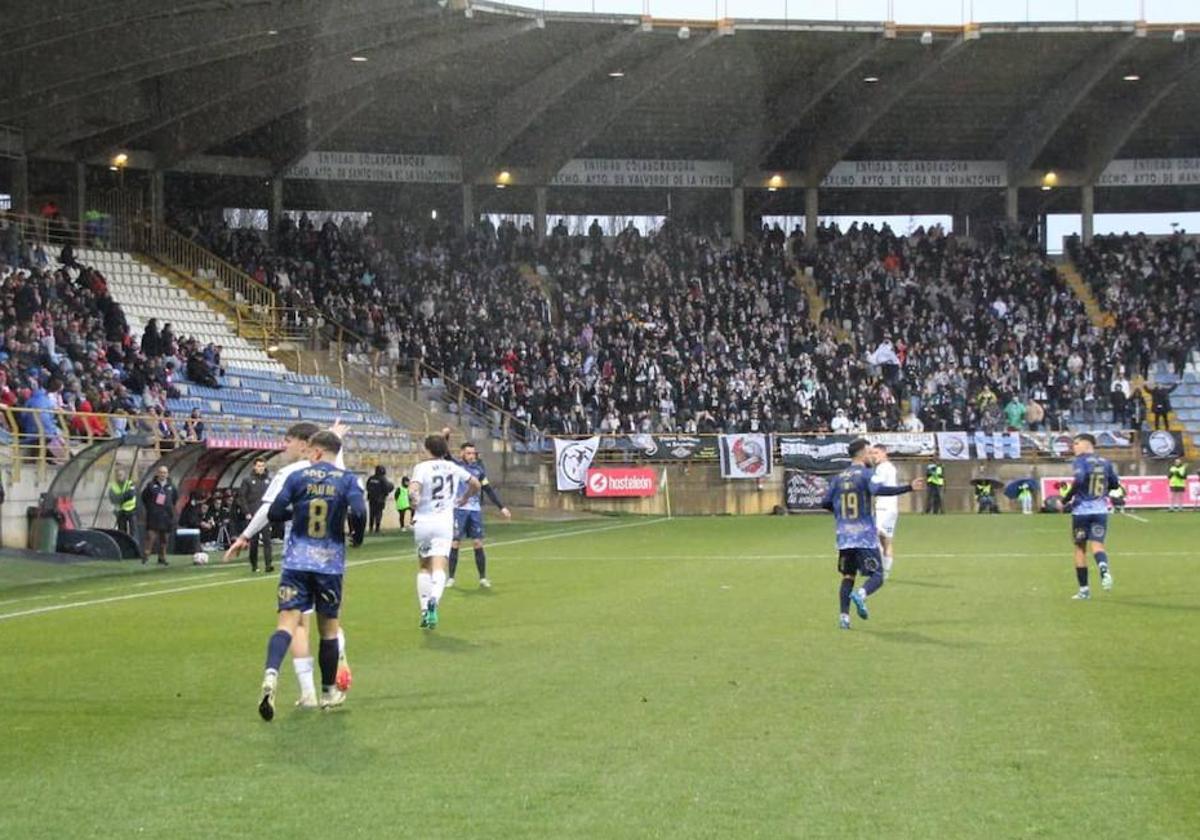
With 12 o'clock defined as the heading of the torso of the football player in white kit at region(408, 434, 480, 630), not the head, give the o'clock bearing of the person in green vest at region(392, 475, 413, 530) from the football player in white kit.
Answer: The person in green vest is roughly at 12 o'clock from the football player in white kit.

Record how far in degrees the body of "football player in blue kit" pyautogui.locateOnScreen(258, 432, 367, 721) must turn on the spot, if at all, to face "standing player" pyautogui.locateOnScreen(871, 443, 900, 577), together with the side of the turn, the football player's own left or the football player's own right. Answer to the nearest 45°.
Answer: approximately 45° to the football player's own right

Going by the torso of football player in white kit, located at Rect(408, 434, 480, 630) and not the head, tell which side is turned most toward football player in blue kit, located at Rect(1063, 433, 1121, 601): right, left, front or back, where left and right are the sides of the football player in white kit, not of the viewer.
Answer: right

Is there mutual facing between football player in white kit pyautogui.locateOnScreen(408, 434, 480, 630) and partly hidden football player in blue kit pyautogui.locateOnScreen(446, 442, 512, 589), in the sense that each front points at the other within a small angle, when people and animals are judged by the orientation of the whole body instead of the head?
yes

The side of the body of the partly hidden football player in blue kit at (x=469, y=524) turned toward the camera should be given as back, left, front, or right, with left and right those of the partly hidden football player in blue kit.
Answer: front

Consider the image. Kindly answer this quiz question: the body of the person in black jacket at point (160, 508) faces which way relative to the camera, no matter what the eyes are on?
toward the camera

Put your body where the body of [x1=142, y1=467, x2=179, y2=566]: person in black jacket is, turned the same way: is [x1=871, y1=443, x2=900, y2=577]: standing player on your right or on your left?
on your left

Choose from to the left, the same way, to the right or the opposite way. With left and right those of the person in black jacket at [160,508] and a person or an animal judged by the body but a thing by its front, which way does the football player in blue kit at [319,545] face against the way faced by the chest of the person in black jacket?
the opposite way

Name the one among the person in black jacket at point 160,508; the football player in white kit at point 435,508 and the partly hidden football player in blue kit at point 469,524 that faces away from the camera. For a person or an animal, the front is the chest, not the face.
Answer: the football player in white kit

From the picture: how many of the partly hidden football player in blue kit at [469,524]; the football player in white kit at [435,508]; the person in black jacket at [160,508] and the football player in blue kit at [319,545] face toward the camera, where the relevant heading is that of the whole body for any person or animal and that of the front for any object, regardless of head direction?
2

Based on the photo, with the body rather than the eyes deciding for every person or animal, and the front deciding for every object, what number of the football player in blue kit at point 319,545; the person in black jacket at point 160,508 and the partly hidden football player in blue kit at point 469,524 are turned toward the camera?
2

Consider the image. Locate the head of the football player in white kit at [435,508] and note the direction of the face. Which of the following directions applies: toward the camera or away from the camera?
away from the camera

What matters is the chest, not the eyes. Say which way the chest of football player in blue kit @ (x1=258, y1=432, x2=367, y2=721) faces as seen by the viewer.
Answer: away from the camera

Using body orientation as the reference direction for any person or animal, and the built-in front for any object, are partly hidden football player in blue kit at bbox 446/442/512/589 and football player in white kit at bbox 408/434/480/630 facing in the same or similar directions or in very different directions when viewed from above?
very different directions

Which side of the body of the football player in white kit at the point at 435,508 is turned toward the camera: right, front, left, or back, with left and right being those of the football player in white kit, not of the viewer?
back
